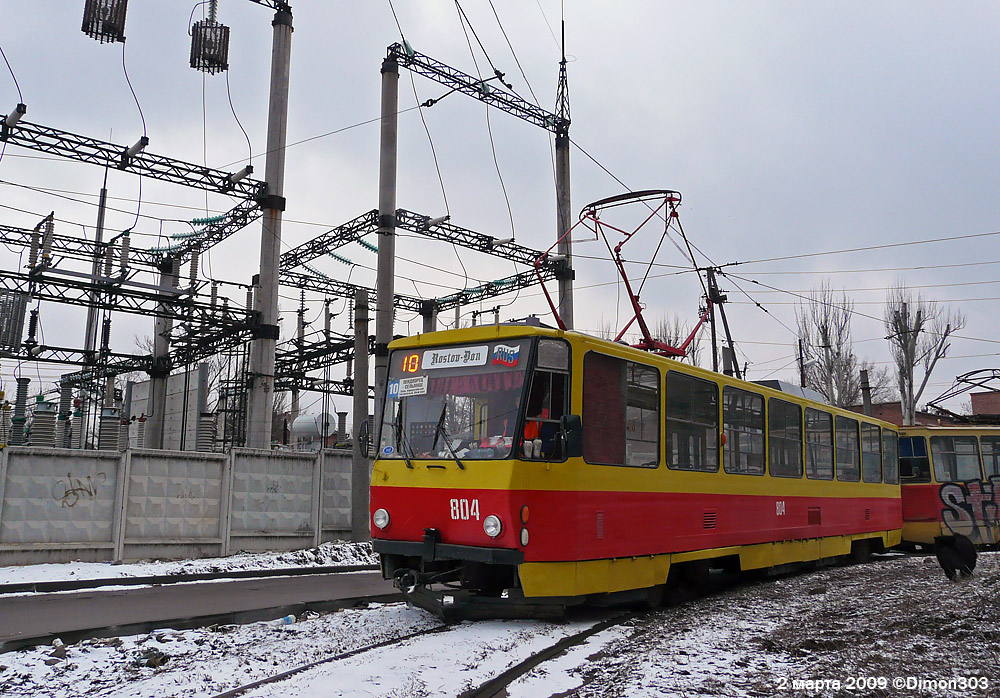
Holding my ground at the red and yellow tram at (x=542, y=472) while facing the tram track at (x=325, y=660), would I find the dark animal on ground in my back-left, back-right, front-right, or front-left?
back-left

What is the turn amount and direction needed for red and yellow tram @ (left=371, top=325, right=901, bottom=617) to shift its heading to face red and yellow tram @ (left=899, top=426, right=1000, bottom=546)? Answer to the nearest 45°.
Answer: approximately 180°

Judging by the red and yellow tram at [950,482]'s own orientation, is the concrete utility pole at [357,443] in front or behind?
in front

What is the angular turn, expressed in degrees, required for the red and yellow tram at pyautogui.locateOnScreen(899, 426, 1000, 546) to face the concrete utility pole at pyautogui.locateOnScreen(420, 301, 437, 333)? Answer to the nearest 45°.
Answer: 0° — it already faces it

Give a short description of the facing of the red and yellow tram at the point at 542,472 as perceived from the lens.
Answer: facing the viewer and to the left of the viewer

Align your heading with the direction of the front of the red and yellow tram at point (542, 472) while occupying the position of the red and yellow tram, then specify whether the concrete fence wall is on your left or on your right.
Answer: on your right

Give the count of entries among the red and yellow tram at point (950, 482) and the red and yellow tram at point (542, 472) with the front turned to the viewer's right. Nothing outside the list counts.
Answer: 0

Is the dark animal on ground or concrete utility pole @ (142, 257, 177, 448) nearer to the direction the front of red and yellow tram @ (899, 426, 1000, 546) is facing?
the concrete utility pole

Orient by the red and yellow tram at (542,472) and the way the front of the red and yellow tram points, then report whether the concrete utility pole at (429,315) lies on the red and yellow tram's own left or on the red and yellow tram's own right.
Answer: on the red and yellow tram's own right

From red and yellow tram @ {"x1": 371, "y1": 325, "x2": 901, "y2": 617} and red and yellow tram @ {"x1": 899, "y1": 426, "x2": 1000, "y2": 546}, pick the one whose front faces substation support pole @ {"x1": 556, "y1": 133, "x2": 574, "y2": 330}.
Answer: red and yellow tram @ {"x1": 899, "y1": 426, "x2": 1000, "y2": 546}

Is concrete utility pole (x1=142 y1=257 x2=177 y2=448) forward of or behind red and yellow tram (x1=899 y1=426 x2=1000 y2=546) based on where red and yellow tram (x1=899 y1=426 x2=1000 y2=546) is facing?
forward

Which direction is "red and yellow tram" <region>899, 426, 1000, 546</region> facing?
to the viewer's left

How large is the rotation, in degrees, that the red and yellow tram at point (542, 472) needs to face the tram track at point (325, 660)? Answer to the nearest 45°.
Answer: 0° — it already faces it

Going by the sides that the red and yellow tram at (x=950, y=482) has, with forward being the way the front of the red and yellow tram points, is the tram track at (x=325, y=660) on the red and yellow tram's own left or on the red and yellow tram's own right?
on the red and yellow tram's own left

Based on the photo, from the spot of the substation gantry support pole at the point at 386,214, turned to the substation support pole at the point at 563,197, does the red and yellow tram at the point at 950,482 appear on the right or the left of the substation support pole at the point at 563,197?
right

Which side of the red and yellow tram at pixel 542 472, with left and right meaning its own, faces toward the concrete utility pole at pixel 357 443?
right
